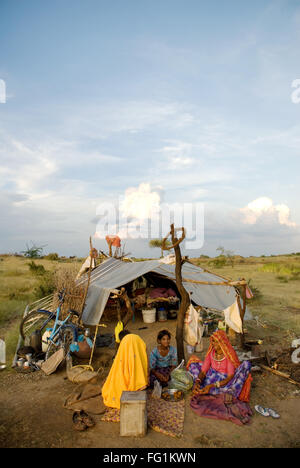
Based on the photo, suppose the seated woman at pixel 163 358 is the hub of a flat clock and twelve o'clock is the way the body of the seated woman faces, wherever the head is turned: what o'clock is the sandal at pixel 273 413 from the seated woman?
The sandal is roughly at 10 o'clock from the seated woman.

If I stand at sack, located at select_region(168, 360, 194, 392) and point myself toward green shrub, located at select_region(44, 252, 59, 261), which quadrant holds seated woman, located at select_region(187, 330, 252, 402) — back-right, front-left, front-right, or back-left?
back-right

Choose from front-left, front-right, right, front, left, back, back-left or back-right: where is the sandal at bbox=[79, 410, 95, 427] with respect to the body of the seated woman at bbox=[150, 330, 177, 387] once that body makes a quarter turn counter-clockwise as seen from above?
back-right

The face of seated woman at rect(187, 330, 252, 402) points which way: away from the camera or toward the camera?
toward the camera

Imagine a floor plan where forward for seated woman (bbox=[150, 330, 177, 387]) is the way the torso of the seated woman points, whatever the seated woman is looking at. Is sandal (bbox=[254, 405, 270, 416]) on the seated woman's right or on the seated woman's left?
on the seated woman's left

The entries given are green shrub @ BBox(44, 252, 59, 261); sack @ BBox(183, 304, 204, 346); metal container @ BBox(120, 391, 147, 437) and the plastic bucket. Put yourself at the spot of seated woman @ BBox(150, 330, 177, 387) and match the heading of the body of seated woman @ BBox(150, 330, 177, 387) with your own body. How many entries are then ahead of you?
1

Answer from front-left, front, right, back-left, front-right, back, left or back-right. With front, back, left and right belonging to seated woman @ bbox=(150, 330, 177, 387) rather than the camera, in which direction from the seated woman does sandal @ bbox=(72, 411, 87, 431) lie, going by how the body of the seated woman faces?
front-right

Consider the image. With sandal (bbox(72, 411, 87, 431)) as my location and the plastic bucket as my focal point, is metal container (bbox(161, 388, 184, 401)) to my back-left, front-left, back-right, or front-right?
front-right

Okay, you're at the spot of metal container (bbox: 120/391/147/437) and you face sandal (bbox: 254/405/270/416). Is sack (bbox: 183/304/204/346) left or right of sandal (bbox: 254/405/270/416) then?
left

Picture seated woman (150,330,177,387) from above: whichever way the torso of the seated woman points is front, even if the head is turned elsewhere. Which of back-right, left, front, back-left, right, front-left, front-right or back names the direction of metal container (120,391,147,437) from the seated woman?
front

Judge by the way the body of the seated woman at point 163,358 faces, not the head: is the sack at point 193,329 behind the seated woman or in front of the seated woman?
behind

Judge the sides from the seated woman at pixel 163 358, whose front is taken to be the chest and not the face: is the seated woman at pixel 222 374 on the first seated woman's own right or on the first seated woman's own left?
on the first seated woman's own left

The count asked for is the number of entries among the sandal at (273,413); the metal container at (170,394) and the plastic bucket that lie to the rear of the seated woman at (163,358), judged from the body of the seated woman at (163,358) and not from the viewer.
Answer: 1

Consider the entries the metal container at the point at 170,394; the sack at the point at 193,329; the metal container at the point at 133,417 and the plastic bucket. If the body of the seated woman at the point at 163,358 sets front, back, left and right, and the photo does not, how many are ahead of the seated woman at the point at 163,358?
2

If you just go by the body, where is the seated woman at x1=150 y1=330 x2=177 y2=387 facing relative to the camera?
toward the camera

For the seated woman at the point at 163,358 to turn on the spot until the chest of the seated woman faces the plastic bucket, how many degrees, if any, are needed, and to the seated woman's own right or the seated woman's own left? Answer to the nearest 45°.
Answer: approximately 180°
